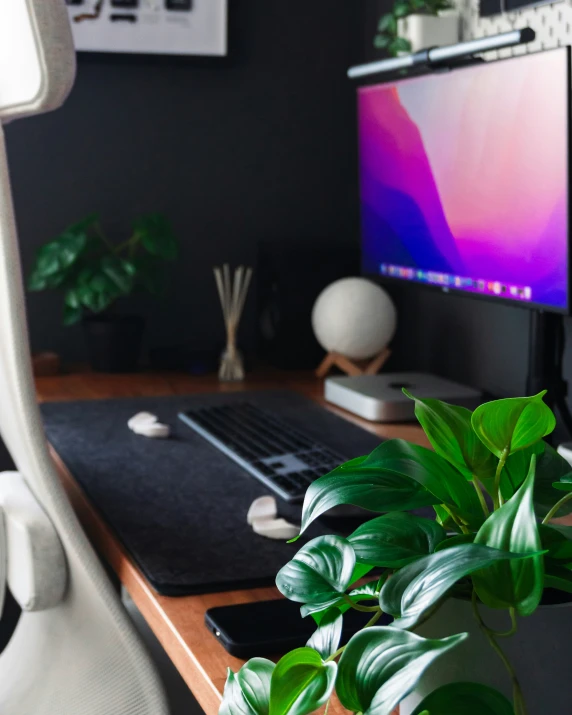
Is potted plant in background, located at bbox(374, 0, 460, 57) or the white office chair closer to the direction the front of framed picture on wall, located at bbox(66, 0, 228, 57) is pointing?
the white office chair

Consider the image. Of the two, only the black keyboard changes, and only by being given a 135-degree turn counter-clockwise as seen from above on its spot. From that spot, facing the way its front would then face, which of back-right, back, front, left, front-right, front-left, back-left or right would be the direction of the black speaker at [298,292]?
left

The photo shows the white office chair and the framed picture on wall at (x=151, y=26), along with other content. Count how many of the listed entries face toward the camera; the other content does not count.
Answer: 1

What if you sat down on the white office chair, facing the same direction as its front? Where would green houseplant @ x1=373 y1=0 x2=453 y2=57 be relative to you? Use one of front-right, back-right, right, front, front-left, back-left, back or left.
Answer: front

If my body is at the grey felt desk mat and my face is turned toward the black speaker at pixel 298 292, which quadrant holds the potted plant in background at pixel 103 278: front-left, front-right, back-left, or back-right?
front-left

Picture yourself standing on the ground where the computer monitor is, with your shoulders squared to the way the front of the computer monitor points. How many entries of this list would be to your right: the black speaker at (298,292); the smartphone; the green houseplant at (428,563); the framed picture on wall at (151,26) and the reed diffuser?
3

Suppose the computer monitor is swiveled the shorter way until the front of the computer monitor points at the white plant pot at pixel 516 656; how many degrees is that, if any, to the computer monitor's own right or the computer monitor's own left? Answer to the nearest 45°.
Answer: approximately 45° to the computer monitor's own left

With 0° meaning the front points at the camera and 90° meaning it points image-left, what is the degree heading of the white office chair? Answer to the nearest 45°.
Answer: approximately 225°

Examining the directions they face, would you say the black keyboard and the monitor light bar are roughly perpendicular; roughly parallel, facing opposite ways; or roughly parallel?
roughly parallel

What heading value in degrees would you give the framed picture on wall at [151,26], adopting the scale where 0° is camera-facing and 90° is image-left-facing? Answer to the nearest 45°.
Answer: approximately 0°

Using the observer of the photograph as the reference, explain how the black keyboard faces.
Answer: facing the viewer and to the left of the viewer

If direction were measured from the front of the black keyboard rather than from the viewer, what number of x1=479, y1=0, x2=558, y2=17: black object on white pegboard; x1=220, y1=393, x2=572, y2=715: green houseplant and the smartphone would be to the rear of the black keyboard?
1

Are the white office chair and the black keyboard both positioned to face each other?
yes

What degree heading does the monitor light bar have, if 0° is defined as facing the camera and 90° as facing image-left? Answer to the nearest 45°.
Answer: approximately 45°
